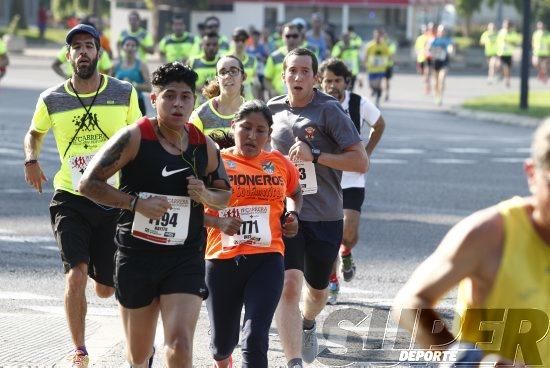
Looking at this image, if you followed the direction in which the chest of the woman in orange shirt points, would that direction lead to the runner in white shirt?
no

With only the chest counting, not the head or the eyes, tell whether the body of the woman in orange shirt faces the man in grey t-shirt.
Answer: no

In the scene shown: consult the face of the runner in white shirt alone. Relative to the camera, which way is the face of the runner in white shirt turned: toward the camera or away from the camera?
toward the camera

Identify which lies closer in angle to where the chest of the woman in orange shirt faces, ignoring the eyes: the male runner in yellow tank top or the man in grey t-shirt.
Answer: the male runner in yellow tank top

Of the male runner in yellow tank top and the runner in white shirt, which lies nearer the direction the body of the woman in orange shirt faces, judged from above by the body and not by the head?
the male runner in yellow tank top

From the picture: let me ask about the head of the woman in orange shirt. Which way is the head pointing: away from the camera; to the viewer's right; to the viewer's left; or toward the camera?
toward the camera

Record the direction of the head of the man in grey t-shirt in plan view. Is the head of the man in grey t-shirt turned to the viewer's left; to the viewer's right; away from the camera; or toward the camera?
toward the camera

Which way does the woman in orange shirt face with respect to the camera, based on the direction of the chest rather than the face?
toward the camera

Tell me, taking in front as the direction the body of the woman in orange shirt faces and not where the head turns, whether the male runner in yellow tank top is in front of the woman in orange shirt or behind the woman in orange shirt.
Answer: in front
